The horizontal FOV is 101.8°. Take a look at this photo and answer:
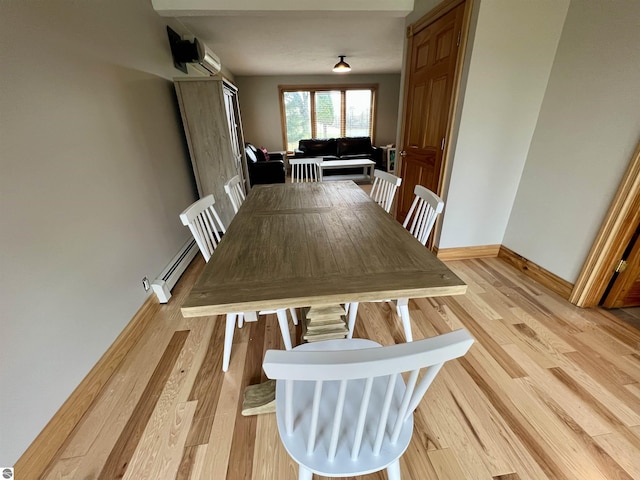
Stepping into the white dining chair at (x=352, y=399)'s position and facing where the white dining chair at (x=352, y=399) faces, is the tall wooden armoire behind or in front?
in front

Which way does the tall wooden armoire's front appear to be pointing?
to the viewer's right

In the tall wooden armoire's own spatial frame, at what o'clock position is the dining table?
The dining table is roughly at 3 o'clock from the tall wooden armoire.

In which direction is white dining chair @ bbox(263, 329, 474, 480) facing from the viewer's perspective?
away from the camera

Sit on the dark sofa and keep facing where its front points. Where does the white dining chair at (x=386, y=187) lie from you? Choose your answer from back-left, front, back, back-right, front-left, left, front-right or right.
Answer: front

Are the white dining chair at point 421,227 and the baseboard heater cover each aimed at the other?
yes

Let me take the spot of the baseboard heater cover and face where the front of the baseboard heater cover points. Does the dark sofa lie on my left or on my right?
on my left

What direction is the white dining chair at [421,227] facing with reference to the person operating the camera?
facing to the left of the viewer

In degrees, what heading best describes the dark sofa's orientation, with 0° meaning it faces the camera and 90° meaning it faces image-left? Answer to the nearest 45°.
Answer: approximately 0°

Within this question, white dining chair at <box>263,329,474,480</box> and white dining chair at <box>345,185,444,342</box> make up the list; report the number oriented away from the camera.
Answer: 1

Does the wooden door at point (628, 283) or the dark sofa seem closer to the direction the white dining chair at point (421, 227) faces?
the dark sofa

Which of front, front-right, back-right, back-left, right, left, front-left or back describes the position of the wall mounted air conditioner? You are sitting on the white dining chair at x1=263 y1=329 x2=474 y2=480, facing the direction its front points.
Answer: front-left

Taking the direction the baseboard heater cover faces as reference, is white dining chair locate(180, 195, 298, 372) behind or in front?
in front

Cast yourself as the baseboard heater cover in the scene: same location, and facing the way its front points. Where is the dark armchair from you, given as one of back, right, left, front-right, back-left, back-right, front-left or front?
left

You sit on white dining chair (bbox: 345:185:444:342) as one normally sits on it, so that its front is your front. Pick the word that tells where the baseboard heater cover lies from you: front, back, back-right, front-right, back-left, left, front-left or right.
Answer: front

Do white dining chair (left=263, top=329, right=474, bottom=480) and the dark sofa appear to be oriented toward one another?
yes

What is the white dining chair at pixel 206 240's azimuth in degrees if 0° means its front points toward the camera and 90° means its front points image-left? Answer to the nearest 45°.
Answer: approximately 270°

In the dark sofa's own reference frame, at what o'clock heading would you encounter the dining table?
The dining table is roughly at 12 o'clock from the dark sofa.
